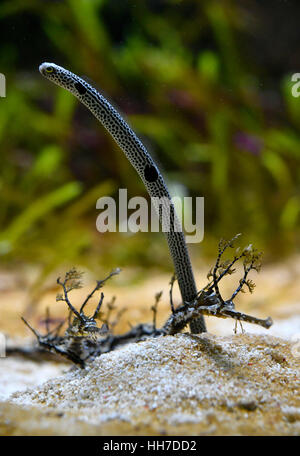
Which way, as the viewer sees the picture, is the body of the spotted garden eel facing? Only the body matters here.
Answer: to the viewer's left
